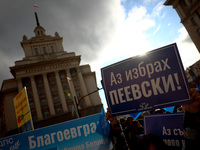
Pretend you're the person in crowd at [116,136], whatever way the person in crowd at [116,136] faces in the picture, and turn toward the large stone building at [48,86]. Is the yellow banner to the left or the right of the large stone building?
left

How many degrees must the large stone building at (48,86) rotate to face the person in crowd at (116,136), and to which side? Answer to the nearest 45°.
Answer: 0° — it already faces them

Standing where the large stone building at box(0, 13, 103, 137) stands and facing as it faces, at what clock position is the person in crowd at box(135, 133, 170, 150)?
The person in crowd is roughly at 12 o'clock from the large stone building.

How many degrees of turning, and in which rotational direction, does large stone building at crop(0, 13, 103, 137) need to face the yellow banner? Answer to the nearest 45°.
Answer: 0° — it already faces it

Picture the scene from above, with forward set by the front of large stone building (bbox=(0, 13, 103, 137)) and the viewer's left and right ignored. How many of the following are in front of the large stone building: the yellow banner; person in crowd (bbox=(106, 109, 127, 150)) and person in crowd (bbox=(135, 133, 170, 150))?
3

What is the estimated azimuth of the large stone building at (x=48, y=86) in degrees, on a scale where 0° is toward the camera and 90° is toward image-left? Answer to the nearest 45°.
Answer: approximately 0°
